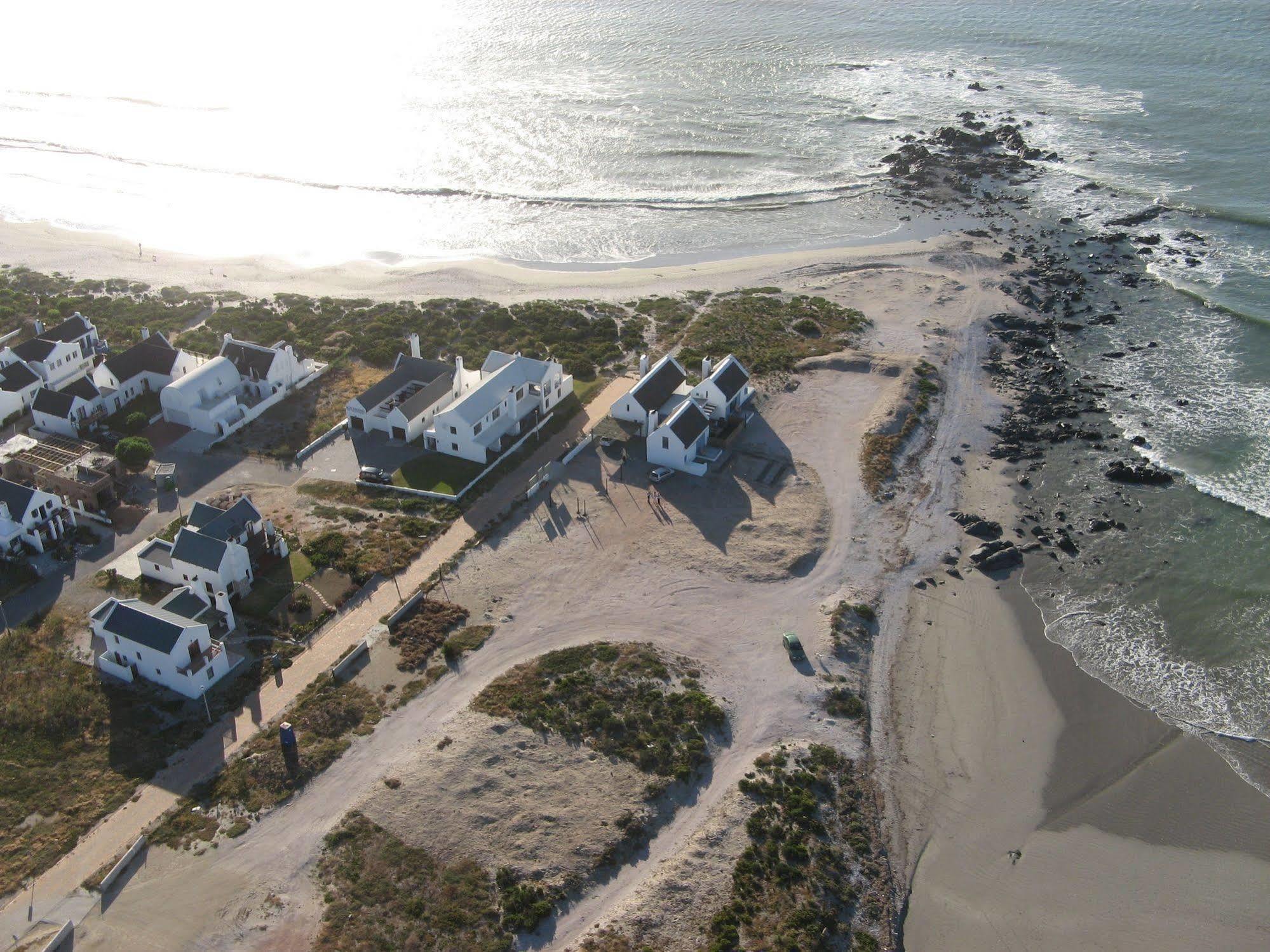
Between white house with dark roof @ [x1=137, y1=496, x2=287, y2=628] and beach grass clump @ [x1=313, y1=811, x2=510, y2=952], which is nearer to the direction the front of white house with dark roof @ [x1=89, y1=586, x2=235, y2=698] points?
the beach grass clump

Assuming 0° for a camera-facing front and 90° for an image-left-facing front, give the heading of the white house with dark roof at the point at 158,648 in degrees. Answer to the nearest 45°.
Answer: approximately 315°

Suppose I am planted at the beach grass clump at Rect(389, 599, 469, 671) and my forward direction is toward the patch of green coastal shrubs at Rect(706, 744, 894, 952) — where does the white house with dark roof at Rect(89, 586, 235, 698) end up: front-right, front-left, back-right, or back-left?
back-right

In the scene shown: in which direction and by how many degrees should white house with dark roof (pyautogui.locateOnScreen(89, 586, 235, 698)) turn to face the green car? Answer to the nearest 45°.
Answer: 0° — it already faces it

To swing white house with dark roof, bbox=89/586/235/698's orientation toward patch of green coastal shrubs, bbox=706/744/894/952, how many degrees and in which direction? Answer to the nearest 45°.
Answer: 0° — it already faces it

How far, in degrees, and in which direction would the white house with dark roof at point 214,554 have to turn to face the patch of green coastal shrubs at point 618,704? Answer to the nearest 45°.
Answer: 0° — it already faces it

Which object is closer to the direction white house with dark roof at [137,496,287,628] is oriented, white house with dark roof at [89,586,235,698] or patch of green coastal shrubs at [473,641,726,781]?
the patch of green coastal shrubs

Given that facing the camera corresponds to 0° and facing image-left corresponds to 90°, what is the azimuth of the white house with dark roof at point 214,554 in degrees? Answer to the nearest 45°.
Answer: approximately 315°

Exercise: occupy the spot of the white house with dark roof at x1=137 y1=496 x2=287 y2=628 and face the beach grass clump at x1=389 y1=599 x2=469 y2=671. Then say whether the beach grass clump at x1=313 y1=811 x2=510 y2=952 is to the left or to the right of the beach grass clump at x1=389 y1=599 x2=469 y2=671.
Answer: right

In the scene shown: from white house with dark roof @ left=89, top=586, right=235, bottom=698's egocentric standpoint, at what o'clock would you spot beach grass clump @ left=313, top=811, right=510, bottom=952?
The beach grass clump is roughly at 1 o'clock from the white house with dark roof.

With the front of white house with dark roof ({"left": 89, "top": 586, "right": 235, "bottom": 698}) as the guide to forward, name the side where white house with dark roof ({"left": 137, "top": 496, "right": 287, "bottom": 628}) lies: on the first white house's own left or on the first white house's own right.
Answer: on the first white house's own left
